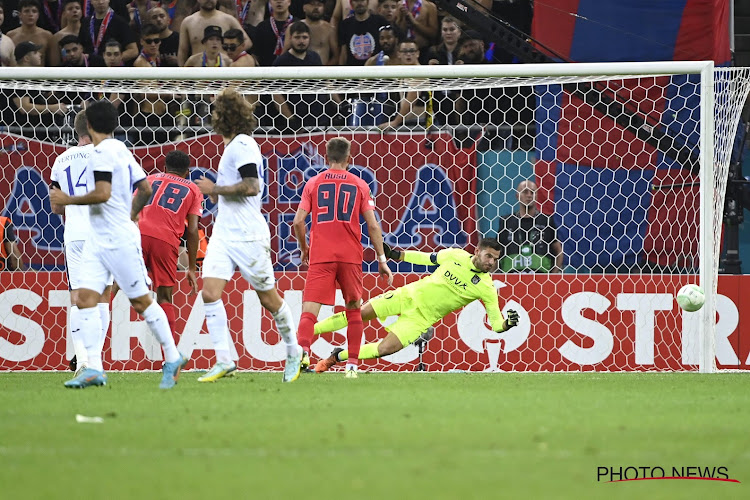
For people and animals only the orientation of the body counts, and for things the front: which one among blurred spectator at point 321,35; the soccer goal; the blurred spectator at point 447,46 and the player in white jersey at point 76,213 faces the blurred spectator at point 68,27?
the player in white jersey

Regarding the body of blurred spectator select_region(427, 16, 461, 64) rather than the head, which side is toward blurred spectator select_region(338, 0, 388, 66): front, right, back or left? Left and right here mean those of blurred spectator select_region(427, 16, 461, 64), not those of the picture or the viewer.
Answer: right

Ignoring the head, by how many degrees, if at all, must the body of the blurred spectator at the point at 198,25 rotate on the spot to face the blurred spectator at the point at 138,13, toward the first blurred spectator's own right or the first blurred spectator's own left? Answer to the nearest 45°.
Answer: approximately 135° to the first blurred spectator's own right

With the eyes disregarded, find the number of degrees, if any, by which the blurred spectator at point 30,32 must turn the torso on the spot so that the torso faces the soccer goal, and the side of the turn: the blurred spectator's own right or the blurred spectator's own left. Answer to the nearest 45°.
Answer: approximately 45° to the blurred spectator's own left

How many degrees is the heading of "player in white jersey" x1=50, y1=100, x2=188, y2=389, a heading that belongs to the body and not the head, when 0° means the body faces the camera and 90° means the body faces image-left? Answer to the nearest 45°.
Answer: approximately 135°

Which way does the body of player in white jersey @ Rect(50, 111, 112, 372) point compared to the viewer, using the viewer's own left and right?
facing away from the viewer

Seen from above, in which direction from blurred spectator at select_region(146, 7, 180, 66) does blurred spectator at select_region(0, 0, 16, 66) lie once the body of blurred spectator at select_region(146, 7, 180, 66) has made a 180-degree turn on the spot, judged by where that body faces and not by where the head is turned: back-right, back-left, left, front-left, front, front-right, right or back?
left

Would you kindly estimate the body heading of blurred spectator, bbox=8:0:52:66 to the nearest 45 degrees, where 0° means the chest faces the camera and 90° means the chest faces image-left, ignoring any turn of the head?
approximately 0°

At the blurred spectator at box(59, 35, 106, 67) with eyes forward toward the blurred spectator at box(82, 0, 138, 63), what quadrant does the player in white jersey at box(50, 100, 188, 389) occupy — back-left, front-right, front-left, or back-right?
back-right
